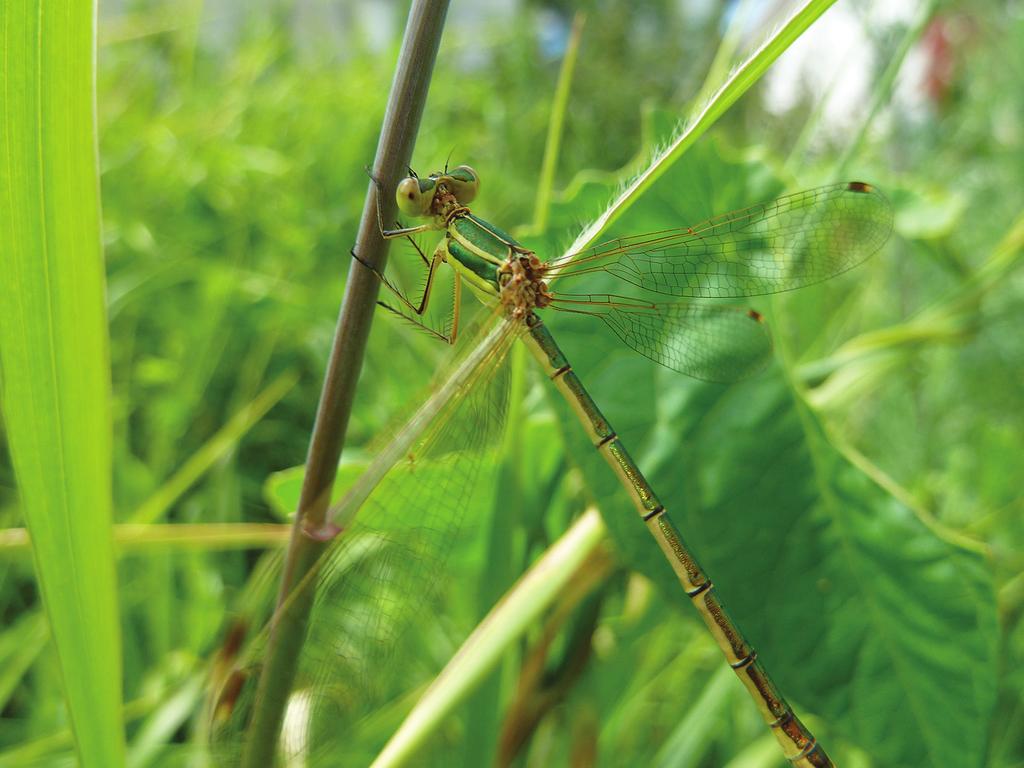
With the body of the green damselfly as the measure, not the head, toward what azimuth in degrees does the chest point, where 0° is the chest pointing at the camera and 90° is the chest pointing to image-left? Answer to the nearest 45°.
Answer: approximately 90°
